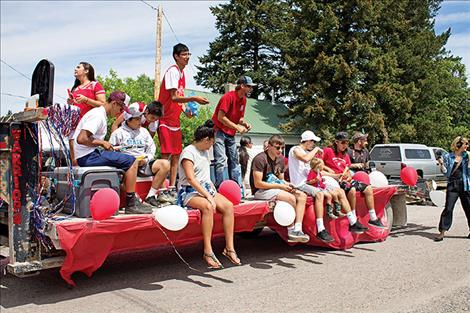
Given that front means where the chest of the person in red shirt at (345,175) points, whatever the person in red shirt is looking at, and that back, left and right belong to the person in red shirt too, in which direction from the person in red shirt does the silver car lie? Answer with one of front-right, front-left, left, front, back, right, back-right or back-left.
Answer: back-left

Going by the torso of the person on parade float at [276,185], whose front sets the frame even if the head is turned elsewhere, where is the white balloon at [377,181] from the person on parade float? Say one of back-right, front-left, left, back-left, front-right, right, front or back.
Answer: left

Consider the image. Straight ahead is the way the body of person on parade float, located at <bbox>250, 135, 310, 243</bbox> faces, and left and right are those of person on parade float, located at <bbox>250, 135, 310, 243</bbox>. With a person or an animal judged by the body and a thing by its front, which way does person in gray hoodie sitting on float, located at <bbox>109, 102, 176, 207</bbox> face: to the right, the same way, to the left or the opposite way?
the same way

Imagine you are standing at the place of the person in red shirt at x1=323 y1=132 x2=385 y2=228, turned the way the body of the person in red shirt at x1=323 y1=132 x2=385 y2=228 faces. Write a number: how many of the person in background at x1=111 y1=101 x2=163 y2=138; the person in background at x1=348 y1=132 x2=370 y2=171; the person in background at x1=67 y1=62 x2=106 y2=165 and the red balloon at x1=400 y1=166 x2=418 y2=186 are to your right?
2

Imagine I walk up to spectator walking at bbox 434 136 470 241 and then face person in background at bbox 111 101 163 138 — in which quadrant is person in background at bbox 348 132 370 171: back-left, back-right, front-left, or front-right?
front-right

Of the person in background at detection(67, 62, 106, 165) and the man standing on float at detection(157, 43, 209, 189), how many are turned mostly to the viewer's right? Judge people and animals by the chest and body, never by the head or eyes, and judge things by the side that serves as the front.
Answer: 1

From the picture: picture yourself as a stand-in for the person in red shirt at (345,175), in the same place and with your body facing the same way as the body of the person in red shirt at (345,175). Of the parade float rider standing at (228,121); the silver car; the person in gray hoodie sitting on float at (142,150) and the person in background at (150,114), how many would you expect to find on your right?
3

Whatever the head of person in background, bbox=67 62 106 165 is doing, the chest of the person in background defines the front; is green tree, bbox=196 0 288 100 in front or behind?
behind

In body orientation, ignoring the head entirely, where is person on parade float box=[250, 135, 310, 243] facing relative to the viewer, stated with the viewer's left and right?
facing the viewer and to the right of the viewer

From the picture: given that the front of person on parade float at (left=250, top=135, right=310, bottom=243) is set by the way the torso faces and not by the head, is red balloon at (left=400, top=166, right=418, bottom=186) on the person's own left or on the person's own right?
on the person's own left

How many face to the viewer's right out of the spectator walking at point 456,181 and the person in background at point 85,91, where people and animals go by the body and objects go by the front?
0

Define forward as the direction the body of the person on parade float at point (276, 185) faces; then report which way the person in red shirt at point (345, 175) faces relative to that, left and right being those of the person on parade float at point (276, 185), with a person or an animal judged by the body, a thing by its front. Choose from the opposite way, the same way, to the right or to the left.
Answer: the same way

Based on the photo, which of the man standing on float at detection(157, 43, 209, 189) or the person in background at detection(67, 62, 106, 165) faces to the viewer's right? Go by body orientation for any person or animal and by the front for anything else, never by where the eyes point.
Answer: the man standing on float

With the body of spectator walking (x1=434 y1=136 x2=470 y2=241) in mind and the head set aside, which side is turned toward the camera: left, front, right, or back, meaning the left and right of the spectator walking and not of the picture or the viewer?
front
